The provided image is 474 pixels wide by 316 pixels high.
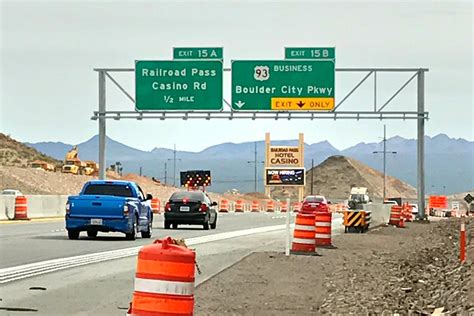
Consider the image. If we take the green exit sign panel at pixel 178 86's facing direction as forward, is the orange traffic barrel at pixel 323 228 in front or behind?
in front

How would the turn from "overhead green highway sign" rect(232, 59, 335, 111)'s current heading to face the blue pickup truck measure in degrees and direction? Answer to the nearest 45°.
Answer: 0° — it already faces it

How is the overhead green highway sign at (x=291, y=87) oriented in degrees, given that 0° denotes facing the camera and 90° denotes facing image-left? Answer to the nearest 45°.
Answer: approximately 0°

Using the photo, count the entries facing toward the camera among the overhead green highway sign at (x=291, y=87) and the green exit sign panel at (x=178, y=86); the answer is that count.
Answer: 2

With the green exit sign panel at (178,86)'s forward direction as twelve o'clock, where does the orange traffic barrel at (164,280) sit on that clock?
The orange traffic barrel is roughly at 12 o'clock from the green exit sign panel.

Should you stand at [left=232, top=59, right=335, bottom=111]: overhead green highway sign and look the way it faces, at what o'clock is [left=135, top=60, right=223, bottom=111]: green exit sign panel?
The green exit sign panel is roughly at 3 o'clock from the overhead green highway sign.

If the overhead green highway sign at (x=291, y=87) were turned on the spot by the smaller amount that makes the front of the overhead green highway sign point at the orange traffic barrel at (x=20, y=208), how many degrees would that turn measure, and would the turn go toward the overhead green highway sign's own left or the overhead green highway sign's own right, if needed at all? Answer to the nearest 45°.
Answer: approximately 45° to the overhead green highway sign's own right

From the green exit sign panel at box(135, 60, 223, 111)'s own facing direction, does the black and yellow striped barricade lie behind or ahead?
ahead

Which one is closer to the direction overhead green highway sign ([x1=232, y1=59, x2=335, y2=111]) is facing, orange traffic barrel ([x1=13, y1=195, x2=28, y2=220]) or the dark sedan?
the dark sedan

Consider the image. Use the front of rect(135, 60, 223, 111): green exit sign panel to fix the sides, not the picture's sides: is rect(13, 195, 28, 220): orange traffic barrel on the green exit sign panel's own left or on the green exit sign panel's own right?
on the green exit sign panel's own right

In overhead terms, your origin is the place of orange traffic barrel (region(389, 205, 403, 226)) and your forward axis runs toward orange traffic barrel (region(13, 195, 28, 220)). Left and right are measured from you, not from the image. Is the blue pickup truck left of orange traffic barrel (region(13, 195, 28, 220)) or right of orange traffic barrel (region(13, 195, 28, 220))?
left

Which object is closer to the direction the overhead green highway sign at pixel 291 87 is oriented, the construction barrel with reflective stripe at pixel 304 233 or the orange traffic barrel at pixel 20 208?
the construction barrel with reflective stripe
